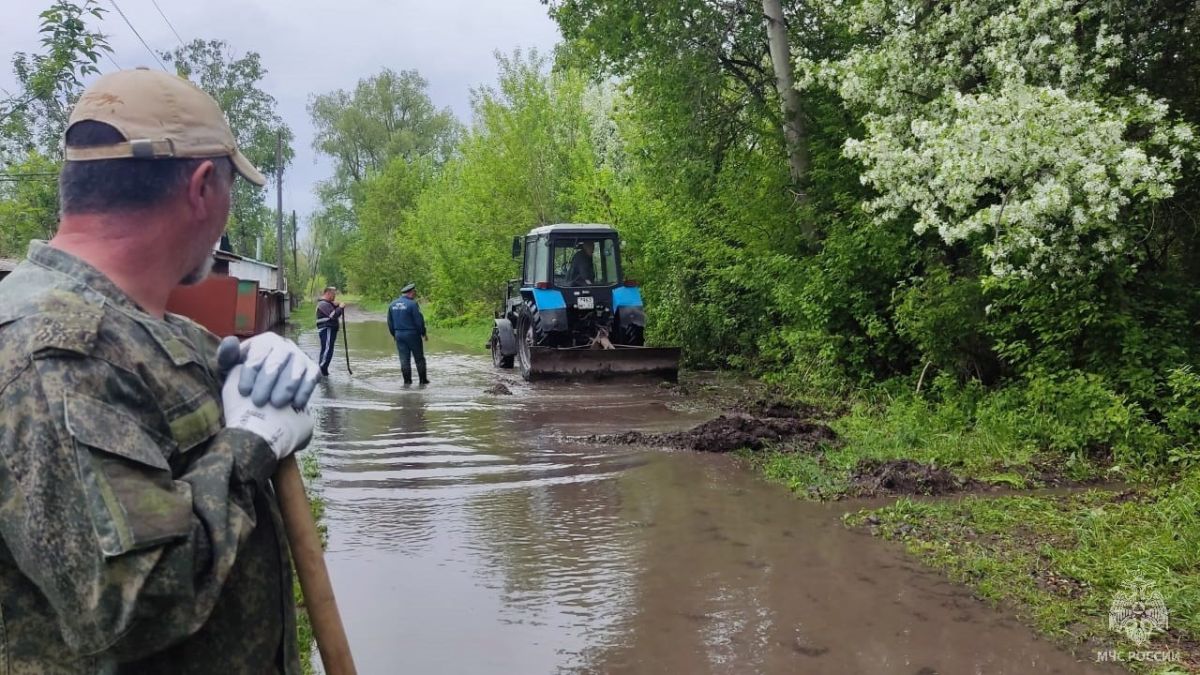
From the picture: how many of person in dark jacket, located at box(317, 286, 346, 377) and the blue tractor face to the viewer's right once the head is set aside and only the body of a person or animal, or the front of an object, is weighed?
1

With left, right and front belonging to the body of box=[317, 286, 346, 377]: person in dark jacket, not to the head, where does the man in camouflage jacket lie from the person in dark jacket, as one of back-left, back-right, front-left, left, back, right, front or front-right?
right

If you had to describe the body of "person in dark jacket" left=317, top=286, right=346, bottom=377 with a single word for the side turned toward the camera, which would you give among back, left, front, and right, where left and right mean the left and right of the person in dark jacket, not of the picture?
right

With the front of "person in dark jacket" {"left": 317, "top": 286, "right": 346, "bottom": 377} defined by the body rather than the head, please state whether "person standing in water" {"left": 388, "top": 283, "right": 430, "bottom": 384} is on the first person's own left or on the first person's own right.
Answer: on the first person's own right
